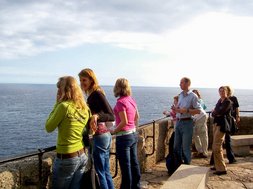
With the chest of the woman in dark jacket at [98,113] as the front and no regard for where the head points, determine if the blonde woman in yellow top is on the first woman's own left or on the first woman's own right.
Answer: on the first woman's own left

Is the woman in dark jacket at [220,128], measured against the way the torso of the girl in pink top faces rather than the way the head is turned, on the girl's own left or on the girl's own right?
on the girl's own right

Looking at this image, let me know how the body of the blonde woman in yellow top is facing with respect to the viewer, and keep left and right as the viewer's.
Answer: facing away from the viewer and to the left of the viewer

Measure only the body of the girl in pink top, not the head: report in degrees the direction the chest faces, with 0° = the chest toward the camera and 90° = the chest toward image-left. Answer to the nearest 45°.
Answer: approximately 135°

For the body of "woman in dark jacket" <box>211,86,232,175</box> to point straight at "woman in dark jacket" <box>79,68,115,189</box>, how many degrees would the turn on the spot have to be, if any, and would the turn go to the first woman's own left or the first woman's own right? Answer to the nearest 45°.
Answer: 0° — they already face them

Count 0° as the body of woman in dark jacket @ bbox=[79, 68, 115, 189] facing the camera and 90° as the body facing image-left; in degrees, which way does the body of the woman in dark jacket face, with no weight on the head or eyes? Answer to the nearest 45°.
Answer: approximately 90°

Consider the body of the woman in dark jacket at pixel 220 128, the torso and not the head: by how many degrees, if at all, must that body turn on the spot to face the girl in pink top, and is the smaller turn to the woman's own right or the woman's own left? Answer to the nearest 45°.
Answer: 0° — they already face them

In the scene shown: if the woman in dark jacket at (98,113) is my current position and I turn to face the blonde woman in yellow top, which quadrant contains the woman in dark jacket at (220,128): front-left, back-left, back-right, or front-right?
back-left

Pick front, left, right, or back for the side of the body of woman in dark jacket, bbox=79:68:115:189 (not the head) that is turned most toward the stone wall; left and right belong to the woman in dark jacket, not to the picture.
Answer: right

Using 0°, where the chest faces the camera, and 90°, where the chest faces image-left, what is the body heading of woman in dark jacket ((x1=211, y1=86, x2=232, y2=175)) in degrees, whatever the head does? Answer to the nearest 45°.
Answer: approximately 45°

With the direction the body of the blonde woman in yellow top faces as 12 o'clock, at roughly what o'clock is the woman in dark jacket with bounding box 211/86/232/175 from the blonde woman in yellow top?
The woman in dark jacket is roughly at 3 o'clock from the blonde woman in yellow top.

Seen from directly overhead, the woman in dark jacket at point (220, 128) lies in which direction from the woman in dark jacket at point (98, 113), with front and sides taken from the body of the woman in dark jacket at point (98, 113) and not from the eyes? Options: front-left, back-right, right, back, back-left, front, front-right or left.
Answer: back-right
